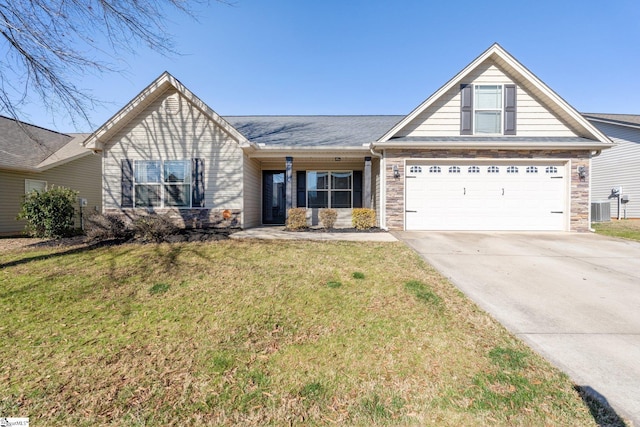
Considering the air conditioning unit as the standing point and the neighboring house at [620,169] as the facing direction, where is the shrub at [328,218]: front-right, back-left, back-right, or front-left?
back-left

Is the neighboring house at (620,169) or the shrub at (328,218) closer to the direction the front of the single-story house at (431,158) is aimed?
the shrub

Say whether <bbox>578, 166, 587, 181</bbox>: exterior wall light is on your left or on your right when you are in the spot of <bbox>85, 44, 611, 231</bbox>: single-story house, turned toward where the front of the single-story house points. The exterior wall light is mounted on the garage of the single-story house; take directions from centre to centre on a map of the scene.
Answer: on your left

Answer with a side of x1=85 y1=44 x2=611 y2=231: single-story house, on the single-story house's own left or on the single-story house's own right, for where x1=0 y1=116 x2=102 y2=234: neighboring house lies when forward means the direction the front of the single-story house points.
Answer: on the single-story house's own right

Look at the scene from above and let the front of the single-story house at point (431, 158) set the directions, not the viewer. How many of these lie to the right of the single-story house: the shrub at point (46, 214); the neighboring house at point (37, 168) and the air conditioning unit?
2

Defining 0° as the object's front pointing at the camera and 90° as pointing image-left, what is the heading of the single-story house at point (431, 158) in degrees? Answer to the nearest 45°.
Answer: approximately 0°

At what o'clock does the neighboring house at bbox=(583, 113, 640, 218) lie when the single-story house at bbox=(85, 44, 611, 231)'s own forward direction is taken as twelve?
The neighboring house is roughly at 8 o'clock from the single-story house.

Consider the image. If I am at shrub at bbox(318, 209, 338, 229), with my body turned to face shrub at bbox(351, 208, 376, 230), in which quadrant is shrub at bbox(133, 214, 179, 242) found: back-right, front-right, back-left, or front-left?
back-right

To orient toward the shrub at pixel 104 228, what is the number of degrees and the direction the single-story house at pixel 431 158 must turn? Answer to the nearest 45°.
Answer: approximately 90° to its right

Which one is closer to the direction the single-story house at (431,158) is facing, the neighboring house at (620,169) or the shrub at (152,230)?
the shrub

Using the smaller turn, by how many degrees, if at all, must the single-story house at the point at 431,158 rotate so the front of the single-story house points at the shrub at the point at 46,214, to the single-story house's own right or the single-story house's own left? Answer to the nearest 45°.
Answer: approximately 90° to the single-story house's own right

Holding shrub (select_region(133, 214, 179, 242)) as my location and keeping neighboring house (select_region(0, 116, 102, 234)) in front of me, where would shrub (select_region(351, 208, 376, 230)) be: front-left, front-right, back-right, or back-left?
back-right
